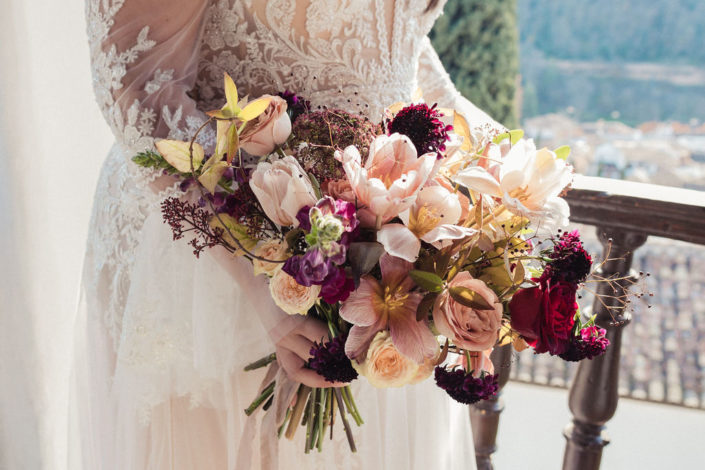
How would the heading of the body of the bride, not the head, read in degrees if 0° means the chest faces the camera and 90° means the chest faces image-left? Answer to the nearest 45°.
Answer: approximately 315°

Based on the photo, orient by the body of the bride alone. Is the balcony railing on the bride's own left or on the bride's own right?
on the bride's own left
